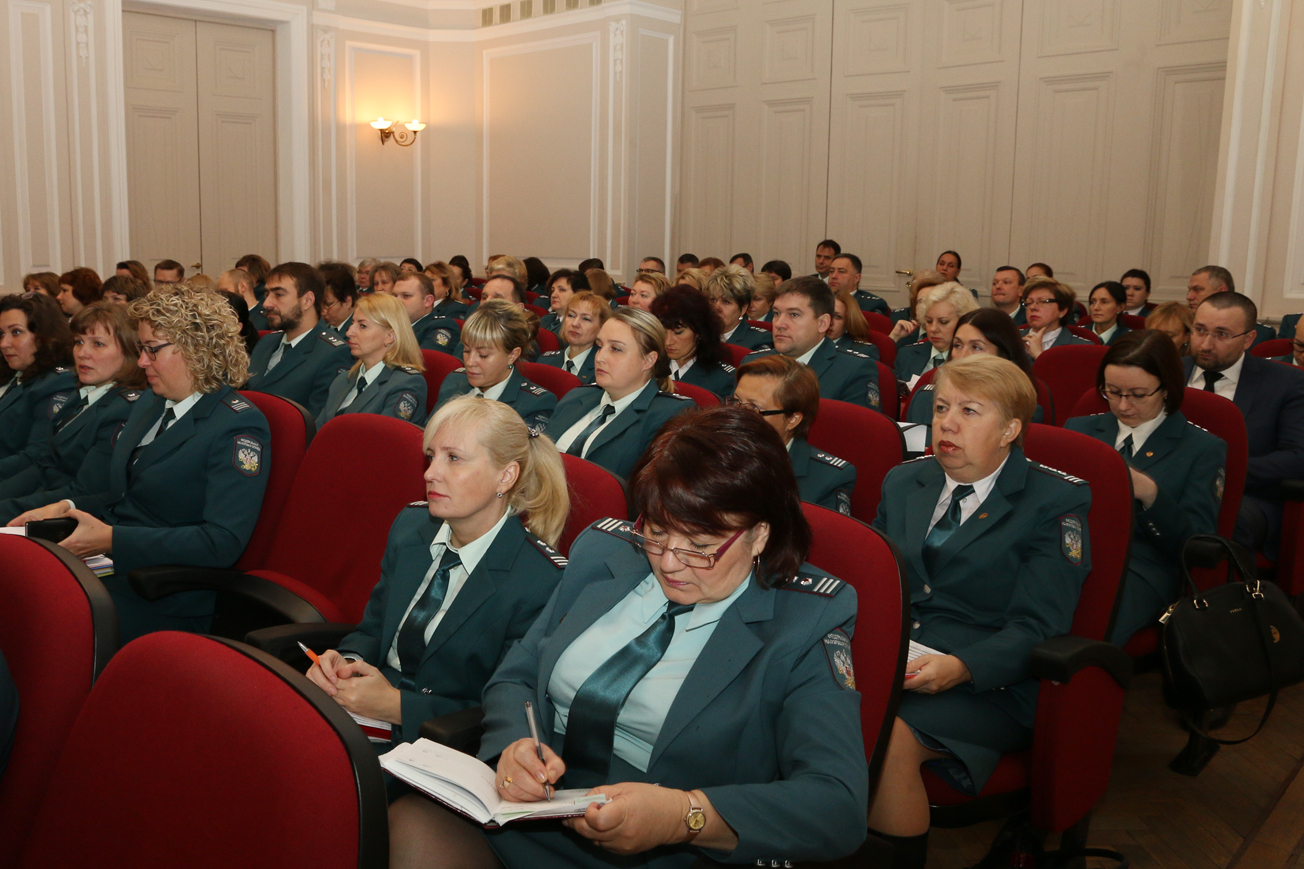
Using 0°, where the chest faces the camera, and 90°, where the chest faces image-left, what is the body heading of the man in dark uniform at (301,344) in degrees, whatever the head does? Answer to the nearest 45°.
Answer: approximately 45°

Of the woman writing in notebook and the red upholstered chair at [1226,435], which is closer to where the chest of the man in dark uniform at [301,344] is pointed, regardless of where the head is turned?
the woman writing in notebook

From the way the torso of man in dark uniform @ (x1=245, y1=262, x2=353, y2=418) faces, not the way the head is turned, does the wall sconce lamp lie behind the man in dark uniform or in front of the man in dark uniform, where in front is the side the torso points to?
behind

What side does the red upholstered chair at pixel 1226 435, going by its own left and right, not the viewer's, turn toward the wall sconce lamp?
right

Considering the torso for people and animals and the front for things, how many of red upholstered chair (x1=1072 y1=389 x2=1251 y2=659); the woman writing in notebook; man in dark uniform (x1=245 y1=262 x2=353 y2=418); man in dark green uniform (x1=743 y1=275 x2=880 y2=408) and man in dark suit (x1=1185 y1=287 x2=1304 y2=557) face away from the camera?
0

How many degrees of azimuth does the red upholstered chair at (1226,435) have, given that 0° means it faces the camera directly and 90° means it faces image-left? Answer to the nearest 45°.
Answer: approximately 45°

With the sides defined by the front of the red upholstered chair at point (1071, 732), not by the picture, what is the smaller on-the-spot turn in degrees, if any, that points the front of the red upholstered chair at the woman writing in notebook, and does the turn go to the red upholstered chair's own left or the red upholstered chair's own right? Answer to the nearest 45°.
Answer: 0° — it already faces them

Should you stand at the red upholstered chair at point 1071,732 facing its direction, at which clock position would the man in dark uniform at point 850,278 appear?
The man in dark uniform is roughly at 4 o'clock from the red upholstered chair.

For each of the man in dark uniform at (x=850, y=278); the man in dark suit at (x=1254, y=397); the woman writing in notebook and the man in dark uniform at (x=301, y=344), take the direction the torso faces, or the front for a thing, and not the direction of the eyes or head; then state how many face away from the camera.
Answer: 0

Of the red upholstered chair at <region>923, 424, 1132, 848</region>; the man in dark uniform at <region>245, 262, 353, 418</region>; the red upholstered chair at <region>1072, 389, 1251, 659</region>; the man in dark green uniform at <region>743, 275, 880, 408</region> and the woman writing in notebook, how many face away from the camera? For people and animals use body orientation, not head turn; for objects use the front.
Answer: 0

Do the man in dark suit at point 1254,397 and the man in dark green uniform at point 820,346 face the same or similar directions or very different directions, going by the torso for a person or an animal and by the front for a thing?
same or similar directions

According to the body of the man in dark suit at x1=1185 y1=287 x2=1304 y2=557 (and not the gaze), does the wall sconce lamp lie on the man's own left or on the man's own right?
on the man's own right

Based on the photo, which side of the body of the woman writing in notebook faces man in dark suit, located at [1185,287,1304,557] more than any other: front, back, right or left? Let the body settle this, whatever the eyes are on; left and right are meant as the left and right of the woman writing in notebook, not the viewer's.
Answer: back

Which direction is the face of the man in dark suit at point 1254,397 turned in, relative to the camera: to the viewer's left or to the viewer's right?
to the viewer's left

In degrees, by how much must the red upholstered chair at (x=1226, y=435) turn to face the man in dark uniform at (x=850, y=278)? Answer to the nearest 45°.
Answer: approximately 90° to its right
